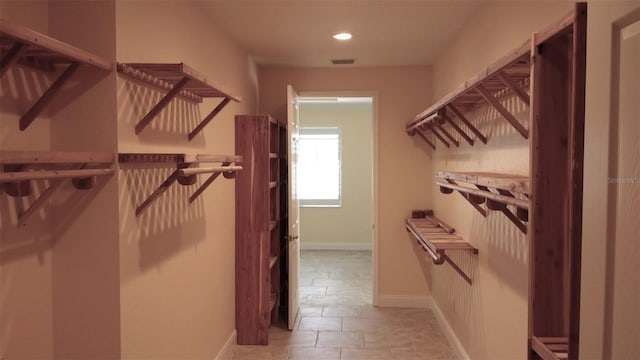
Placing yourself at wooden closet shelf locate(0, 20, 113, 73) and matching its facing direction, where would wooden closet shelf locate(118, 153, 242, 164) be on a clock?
wooden closet shelf locate(118, 153, 242, 164) is roughly at 9 o'clock from wooden closet shelf locate(0, 20, 113, 73).

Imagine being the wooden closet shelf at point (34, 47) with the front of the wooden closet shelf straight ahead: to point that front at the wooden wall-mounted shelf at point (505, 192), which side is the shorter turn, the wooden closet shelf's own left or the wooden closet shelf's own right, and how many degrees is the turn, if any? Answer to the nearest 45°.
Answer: approximately 45° to the wooden closet shelf's own left

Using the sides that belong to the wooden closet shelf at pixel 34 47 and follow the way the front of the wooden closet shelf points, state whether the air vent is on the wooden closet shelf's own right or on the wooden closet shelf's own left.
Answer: on the wooden closet shelf's own left

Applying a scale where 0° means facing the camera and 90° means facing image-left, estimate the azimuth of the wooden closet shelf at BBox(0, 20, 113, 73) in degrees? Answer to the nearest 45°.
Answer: approximately 315°

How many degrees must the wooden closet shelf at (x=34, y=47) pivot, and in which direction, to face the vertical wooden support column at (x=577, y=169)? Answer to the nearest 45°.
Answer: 0° — it already faces it

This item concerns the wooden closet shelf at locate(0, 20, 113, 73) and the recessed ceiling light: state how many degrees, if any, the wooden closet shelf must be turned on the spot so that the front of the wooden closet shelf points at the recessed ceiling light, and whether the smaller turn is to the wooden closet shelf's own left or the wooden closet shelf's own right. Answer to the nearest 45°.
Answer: approximately 90° to the wooden closet shelf's own left

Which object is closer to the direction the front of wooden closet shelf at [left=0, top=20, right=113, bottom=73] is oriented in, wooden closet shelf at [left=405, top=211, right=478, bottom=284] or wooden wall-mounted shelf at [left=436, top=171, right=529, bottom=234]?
the wooden wall-mounted shelf

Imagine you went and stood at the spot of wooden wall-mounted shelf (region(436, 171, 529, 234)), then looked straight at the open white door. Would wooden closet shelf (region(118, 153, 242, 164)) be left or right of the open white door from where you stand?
left

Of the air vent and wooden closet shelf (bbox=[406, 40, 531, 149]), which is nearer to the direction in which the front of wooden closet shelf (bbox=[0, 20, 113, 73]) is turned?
the wooden closet shelf
